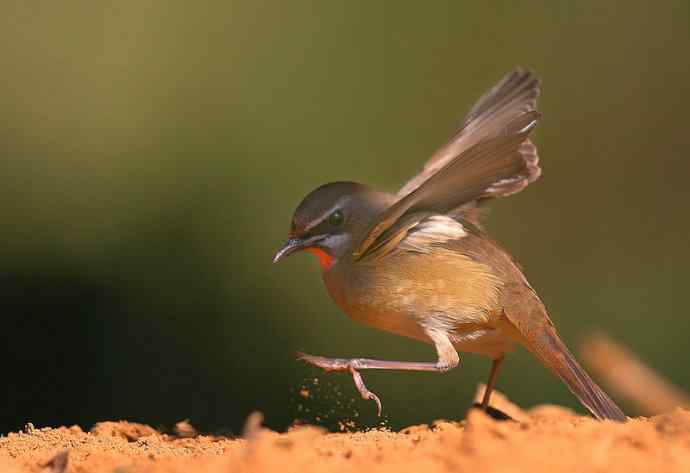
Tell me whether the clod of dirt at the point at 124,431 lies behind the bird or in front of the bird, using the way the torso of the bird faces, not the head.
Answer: in front

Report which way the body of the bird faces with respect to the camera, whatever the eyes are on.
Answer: to the viewer's left
